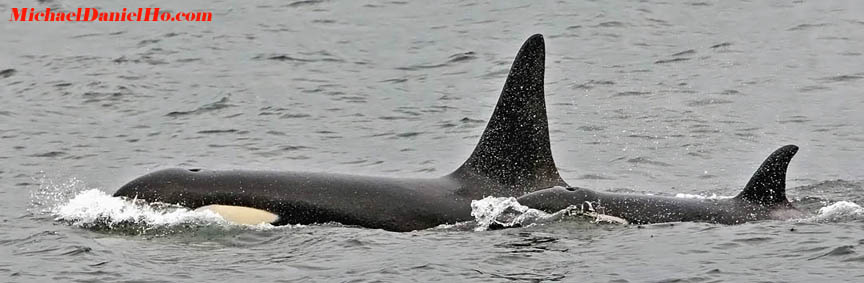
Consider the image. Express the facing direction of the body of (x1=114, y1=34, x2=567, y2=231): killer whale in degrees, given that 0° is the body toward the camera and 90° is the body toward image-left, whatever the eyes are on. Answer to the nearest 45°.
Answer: approximately 90°

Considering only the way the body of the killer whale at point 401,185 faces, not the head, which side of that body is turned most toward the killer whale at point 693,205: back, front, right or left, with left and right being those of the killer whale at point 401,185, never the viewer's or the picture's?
back

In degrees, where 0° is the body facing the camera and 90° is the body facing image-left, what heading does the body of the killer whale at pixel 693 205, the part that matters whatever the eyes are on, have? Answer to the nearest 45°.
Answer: approximately 90°

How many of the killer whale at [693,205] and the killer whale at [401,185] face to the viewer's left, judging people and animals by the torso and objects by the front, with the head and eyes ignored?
2

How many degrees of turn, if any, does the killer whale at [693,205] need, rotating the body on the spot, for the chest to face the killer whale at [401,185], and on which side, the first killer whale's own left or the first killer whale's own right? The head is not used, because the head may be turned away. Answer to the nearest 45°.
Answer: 0° — it already faces it
